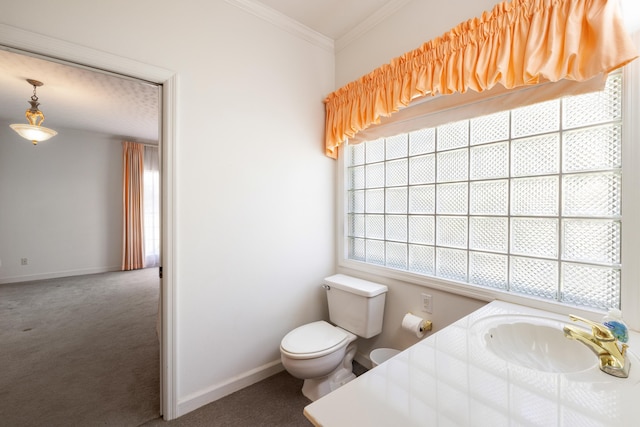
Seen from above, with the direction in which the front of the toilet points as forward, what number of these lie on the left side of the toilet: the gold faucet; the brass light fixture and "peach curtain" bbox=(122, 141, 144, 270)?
1

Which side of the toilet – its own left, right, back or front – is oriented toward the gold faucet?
left

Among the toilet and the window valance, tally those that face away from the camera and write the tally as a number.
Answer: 0

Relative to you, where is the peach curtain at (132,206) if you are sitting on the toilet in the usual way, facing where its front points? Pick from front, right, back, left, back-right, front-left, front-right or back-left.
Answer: right

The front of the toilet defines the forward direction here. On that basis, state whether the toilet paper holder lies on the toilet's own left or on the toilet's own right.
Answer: on the toilet's own left

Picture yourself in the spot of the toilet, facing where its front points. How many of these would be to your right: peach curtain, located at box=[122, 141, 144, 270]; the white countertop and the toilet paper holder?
1

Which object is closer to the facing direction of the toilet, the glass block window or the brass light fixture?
the brass light fixture

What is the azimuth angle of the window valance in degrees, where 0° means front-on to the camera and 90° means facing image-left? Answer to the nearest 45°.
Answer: approximately 45°
